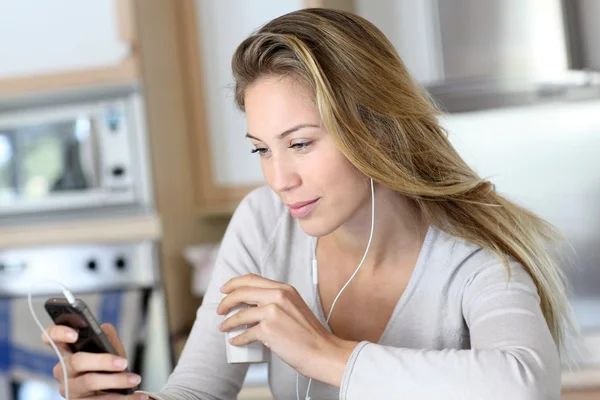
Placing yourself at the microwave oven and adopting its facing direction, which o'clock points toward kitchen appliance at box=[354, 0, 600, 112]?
The kitchen appliance is roughly at 10 o'clock from the microwave oven.

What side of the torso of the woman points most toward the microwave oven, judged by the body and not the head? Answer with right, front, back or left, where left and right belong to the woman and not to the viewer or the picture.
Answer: right

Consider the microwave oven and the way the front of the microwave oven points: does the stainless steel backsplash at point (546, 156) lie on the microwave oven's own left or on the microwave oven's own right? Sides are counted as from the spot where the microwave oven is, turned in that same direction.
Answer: on the microwave oven's own left

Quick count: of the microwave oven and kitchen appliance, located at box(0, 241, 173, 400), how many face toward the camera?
2

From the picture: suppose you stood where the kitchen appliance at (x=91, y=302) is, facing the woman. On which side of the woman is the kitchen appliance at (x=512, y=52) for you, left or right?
left

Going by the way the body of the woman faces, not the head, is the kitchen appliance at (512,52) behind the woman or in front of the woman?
behind

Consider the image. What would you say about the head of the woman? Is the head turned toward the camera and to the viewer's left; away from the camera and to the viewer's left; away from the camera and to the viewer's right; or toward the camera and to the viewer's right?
toward the camera and to the viewer's left

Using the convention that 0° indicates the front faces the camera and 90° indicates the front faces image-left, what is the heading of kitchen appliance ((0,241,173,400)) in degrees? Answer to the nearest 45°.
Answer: approximately 0°

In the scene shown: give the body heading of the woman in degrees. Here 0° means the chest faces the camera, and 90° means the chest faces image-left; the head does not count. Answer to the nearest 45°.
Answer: approximately 45°

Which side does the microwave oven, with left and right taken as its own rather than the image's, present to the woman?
front

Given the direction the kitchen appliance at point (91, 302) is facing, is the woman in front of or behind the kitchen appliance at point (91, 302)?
in front
